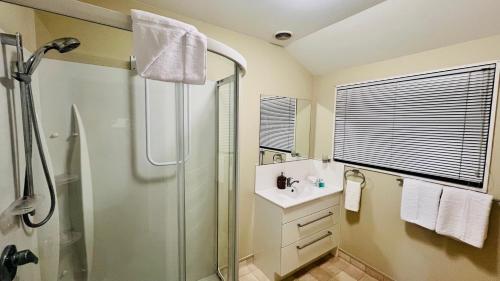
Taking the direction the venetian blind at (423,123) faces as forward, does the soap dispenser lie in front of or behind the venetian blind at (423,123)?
in front

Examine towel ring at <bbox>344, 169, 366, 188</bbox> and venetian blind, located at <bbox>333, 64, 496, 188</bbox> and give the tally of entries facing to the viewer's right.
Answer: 0

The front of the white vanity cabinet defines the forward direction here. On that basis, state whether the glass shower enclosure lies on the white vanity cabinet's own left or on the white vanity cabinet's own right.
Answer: on the white vanity cabinet's own right

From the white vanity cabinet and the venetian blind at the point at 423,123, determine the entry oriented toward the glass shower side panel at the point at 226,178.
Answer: the venetian blind

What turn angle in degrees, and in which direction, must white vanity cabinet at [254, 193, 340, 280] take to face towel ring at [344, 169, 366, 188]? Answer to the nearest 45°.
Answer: approximately 90° to its left

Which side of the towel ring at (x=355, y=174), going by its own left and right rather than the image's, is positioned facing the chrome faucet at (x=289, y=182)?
front

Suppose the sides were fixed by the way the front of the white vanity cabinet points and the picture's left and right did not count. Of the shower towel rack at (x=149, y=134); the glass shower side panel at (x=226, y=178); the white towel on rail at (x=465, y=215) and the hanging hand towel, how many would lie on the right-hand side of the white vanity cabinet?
2

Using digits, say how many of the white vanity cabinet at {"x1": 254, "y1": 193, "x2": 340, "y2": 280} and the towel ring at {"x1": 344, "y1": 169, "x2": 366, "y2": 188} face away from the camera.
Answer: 0

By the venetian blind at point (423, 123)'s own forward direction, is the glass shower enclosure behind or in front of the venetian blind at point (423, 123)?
in front

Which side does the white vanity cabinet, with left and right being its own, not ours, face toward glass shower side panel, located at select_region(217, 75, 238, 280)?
right

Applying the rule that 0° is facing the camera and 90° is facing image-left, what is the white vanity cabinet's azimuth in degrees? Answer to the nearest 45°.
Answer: approximately 315°

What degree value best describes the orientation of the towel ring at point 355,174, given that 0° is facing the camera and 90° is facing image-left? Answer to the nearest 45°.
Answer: approximately 45°

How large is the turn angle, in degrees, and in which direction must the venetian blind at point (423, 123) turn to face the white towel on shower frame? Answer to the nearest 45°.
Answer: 0° — it already faces it

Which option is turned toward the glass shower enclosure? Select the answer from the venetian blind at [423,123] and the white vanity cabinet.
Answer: the venetian blind

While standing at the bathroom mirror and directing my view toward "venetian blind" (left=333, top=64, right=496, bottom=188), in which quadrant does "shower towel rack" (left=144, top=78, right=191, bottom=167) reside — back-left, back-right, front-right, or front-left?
back-right
